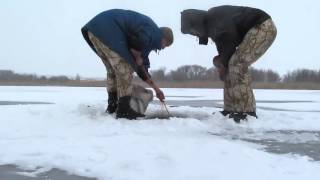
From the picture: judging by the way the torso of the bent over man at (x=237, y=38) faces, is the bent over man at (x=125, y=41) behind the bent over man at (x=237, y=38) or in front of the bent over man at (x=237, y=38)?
in front

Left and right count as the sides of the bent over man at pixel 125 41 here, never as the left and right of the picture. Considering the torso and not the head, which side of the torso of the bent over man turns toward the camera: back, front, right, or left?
right

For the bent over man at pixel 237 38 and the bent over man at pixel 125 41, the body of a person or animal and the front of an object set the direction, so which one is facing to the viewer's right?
the bent over man at pixel 125 41

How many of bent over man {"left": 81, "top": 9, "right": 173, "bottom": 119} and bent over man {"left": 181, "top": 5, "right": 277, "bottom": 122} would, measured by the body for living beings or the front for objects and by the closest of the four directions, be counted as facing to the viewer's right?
1

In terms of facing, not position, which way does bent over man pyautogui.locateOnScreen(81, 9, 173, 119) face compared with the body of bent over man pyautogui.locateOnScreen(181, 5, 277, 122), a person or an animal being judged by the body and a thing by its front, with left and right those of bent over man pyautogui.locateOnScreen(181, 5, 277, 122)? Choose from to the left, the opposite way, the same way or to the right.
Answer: the opposite way

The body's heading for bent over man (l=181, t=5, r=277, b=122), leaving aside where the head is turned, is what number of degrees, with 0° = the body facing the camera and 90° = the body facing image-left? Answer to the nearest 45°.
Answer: approximately 90°

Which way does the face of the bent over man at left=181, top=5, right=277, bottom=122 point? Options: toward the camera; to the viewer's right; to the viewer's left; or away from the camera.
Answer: to the viewer's left

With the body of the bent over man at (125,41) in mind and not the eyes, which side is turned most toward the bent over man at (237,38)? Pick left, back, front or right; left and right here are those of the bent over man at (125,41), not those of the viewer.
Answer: front
